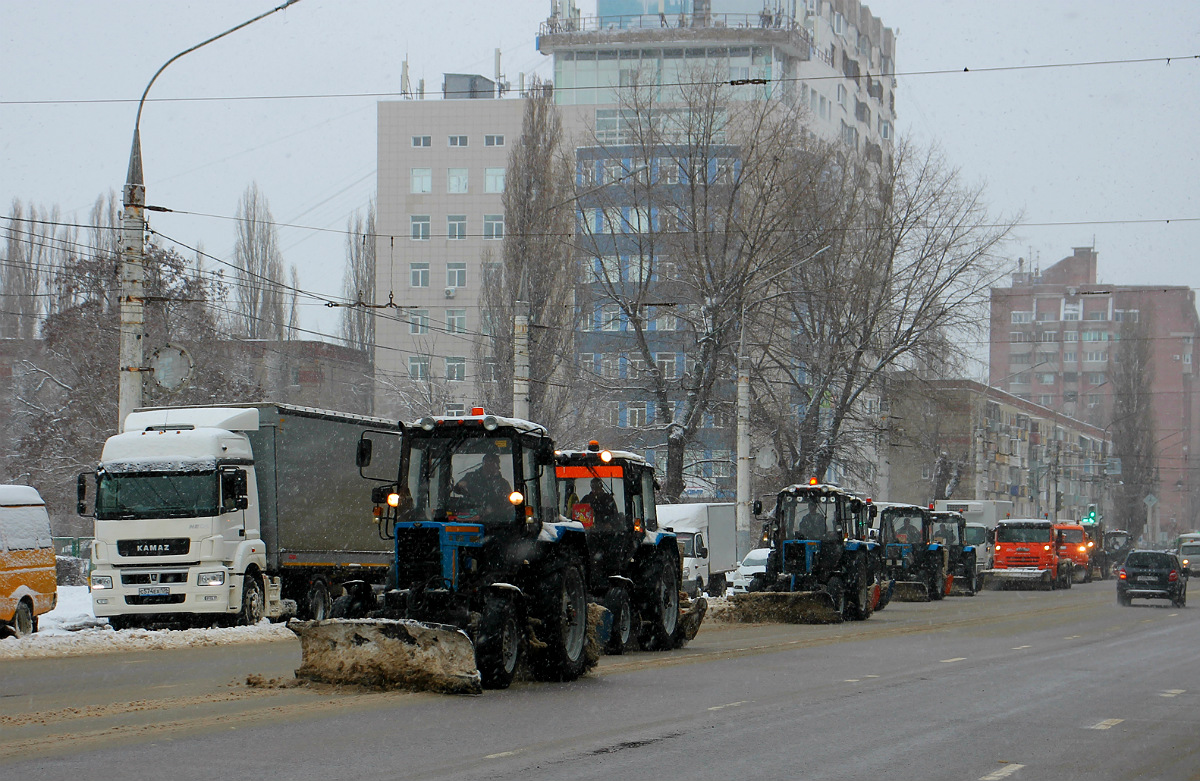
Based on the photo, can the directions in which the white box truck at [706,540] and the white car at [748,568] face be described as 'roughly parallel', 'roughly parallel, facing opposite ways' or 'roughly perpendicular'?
roughly parallel

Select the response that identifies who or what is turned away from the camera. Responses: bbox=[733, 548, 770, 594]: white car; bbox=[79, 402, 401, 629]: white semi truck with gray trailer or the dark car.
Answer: the dark car

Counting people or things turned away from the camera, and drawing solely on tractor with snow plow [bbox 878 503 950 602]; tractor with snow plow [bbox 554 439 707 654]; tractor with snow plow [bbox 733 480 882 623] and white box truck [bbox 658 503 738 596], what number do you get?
0

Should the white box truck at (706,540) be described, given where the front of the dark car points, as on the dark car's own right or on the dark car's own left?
on the dark car's own left

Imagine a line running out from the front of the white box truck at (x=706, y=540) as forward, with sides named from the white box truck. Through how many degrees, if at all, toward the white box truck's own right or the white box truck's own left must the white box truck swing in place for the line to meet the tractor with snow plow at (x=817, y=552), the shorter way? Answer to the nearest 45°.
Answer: approximately 45° to the white box truck's own left

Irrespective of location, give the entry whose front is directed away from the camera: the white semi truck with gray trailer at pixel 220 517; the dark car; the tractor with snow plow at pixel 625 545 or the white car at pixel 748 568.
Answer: the dark car

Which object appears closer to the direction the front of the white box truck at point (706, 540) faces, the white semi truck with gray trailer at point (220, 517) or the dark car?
the white semi truck with gray trailer

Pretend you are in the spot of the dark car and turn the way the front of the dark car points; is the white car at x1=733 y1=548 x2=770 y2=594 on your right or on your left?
on your left

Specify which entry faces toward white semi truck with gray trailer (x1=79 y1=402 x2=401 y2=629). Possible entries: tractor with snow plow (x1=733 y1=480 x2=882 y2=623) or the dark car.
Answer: the tractor with snow plow

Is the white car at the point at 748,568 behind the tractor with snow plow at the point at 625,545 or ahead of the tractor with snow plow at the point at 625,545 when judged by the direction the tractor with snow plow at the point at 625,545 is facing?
behind

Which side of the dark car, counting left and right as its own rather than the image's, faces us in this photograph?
back

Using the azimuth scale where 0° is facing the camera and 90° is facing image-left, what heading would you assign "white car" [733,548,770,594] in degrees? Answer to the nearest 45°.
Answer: approximately 45°

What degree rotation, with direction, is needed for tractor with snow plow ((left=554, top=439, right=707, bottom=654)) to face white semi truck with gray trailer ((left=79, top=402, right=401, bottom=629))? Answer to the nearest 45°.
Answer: approximately 90° to its right

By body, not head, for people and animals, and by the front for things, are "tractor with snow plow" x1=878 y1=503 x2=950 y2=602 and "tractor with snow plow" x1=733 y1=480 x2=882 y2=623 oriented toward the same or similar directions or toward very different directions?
same or similar directions

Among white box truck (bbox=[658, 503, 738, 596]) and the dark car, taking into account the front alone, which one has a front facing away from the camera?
the dark car

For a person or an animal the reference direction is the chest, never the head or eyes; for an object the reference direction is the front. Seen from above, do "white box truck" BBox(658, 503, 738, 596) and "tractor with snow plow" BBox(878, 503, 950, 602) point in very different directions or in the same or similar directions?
same or similar directions

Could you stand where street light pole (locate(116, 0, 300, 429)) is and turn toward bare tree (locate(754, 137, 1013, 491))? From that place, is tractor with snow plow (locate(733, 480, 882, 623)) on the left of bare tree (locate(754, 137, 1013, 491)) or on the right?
right

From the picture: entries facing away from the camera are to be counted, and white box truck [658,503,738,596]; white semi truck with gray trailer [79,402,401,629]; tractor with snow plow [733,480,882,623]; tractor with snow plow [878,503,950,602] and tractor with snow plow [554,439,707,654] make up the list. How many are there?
0

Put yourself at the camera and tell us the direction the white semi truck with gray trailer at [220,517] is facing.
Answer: facing the viewer and to the left of the viewer
